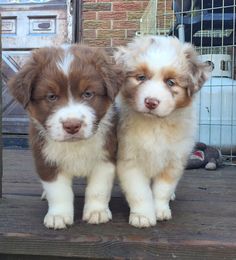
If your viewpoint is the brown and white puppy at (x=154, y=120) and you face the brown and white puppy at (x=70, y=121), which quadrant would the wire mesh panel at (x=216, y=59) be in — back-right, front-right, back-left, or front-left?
back-right

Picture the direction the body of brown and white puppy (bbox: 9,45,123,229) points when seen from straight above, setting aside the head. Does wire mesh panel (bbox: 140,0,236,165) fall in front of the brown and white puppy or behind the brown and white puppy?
behind

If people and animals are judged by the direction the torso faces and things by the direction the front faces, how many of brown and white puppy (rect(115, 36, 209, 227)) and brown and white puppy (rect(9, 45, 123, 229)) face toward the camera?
2

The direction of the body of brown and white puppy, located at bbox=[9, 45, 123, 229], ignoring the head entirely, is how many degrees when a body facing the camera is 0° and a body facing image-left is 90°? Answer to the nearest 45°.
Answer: approximately 0°

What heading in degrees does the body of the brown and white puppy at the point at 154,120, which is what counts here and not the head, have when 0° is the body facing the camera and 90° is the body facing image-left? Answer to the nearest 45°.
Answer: approximately 0°

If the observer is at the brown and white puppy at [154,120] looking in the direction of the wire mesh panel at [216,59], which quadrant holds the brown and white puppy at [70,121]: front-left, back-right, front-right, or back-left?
back-left

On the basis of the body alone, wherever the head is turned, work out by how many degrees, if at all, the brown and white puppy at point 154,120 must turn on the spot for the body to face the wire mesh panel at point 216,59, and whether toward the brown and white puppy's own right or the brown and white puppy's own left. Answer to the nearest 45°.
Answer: approximately 180°
